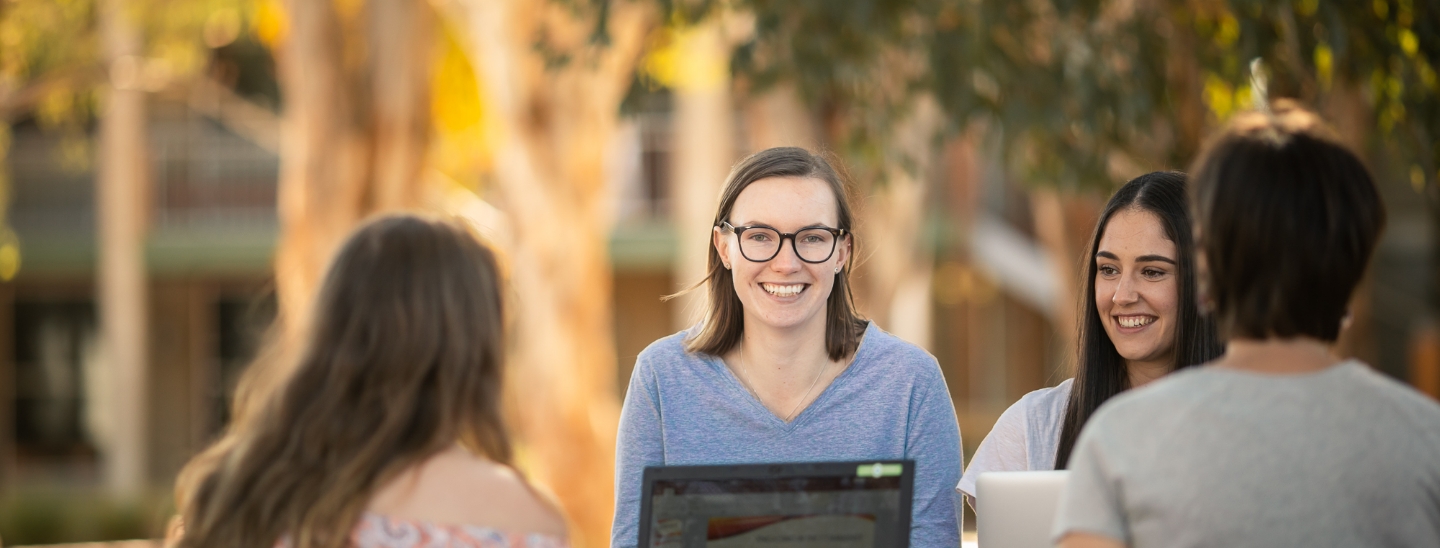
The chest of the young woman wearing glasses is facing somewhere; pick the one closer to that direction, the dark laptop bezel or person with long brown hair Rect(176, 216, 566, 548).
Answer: the dark laptop bezel

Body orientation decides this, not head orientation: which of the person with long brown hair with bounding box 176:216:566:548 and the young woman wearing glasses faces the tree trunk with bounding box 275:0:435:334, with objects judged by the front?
the person with long brown hair

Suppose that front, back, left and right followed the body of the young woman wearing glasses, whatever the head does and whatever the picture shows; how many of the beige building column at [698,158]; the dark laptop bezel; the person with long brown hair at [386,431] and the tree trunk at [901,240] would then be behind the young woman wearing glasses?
2

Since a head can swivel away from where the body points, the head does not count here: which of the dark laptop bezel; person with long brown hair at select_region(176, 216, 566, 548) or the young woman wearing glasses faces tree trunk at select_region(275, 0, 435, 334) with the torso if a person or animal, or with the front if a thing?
the person with long brown hair

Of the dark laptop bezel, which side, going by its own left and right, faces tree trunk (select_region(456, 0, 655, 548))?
back

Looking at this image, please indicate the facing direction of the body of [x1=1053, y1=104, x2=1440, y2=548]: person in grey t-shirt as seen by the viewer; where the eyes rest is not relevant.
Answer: away from the camera

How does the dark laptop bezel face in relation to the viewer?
toward the camera

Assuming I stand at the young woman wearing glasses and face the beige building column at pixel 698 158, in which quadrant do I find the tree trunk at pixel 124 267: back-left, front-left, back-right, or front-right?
front-left

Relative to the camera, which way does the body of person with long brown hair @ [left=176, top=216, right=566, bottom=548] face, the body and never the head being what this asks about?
away from the camera

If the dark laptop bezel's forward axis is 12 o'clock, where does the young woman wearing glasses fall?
The young woman wearing glasses is roughly at 6 o'clock from the dark laptop bezel.

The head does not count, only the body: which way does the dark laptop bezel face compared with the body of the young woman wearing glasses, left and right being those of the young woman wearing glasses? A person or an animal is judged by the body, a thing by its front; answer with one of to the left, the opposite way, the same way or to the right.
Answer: the same way

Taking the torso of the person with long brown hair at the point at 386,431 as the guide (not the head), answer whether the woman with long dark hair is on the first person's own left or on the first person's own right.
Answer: on the first person's own right

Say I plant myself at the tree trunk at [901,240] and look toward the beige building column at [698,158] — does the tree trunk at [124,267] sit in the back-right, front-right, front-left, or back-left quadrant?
front-left

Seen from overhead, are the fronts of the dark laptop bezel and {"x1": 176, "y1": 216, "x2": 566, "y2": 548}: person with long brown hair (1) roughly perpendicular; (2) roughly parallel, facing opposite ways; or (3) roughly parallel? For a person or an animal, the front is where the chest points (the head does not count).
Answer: roughly parallel, facing opposite ways

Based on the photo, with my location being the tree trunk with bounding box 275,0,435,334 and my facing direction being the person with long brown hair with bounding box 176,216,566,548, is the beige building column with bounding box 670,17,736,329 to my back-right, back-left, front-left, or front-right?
back-left

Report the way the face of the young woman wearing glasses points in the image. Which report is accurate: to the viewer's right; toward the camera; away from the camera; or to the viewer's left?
toward the camera

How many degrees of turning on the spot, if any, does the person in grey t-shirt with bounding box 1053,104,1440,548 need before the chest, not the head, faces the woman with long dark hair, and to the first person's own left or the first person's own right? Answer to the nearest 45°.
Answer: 0° — they already face them

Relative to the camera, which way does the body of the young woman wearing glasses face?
toward the camera
